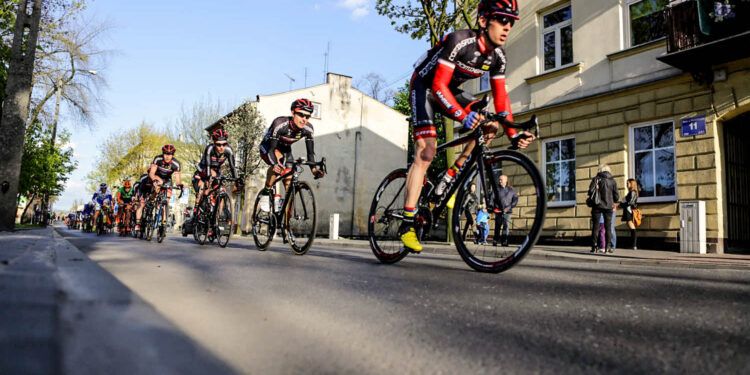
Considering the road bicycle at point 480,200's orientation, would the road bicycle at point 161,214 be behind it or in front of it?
behind

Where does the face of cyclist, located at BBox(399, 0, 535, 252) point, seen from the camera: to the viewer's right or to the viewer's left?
to the viewer's right

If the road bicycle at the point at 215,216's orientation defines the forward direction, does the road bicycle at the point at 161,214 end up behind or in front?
behind

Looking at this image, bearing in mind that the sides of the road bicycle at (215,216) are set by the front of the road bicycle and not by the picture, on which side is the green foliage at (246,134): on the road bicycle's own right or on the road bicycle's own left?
on the road bicycle's own left

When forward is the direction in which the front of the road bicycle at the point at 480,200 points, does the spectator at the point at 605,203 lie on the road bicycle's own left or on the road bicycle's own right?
on the road bicycle's own left

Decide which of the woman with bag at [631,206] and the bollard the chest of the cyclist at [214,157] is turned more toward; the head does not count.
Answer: the woman with bag

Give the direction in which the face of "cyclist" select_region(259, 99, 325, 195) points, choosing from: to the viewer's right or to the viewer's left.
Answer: to the viewer's right

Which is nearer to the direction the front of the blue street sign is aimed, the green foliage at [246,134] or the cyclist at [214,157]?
the cyclist

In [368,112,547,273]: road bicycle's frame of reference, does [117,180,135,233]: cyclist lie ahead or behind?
behind

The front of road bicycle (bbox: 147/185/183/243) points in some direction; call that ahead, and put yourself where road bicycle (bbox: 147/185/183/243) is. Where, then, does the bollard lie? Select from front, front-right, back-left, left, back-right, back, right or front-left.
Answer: left
